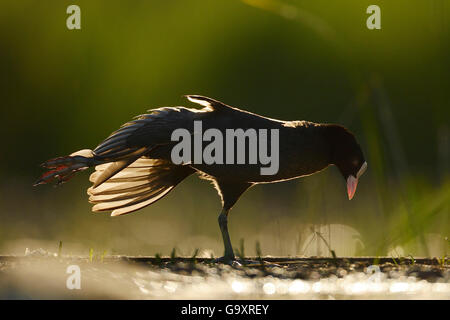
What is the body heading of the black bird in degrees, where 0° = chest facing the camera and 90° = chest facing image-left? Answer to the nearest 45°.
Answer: approximately 270°
